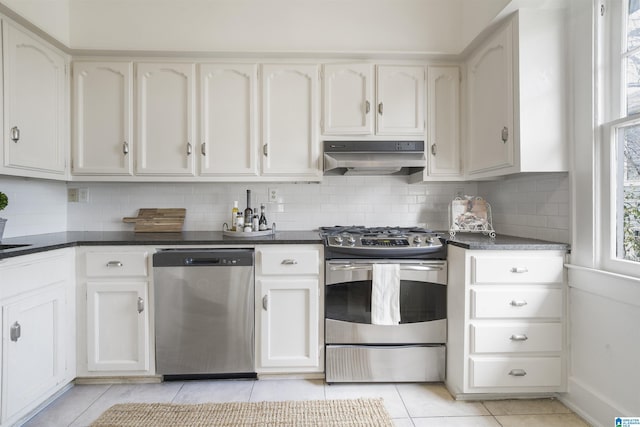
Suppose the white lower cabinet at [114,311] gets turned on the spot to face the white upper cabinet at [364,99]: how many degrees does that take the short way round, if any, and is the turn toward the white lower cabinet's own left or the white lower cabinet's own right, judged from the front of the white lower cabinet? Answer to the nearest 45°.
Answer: approximately 90° to the white lower cabinet's own left

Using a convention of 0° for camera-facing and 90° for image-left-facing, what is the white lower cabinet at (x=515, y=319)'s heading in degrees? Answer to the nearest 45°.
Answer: approximately 0°

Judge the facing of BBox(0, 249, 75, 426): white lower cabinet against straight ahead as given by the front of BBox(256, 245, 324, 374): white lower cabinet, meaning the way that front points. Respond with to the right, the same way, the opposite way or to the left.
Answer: to the left

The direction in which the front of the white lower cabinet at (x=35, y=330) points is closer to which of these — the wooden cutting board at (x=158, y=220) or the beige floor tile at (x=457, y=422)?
the beige floor tile
